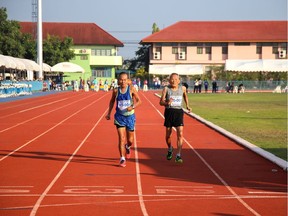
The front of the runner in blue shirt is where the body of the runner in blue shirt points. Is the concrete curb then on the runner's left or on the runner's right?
on the runner's left

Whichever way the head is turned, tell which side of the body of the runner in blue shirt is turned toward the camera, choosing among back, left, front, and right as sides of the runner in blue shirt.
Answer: front
